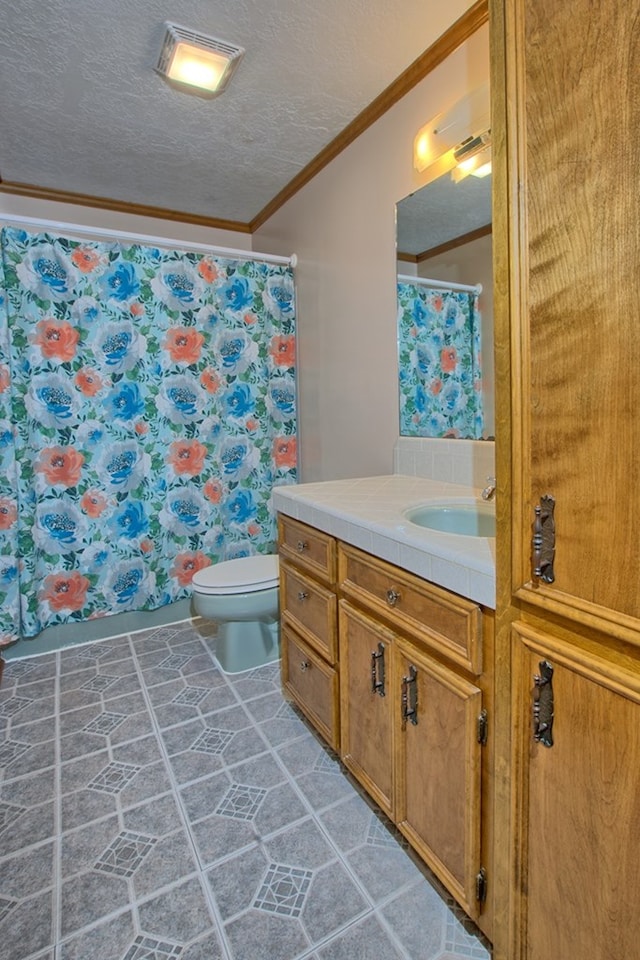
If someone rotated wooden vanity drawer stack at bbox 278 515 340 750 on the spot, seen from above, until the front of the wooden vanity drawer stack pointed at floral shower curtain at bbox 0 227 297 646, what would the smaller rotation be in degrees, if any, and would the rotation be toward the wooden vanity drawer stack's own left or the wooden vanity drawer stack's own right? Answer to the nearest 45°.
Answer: approximately 90° to the wooden vanity drawer stack's own right

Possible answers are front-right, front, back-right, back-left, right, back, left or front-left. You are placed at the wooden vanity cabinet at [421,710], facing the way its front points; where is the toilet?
right

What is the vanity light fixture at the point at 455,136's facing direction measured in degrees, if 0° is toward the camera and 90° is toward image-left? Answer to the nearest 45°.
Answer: approximately 45°

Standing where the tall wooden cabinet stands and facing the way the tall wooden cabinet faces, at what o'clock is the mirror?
The mirror is roughly at 4 o'clock from the tall wooden cabinet.

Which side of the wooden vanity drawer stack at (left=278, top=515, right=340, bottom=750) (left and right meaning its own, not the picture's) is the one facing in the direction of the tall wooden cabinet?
left

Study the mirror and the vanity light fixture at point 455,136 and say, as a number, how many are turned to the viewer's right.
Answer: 0

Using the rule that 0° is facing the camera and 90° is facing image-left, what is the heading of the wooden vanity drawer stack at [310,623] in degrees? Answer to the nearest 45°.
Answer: approximately 45°

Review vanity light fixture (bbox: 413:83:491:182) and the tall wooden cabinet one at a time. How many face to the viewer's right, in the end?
0
